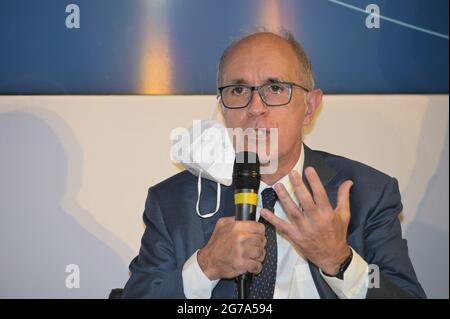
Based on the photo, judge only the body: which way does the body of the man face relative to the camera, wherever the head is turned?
toward the camera

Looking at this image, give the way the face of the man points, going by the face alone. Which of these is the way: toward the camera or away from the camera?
toward the camera
